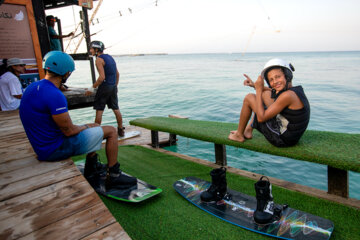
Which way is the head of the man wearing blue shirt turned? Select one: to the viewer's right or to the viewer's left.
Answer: to the viewer's right

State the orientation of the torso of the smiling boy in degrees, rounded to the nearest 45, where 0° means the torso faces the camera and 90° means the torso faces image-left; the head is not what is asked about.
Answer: approximately 90°

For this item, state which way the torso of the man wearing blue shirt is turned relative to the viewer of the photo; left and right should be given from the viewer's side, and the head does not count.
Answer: facing away from the viewer and to the right of the viewer

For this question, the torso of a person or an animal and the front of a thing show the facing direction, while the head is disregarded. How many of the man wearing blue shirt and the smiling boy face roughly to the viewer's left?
1

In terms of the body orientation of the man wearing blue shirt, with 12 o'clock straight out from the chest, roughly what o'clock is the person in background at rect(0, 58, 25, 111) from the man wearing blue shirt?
The person in background is roughly at 10 o'clock from the man wearing blue shirt.

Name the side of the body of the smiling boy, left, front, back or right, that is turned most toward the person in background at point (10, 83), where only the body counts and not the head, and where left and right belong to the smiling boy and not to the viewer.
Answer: front

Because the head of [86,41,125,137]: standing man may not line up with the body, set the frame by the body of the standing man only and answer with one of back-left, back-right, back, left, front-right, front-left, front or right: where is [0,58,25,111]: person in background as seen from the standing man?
front-left

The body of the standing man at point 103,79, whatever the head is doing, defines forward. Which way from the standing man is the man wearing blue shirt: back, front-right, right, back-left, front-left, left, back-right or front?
back-left
